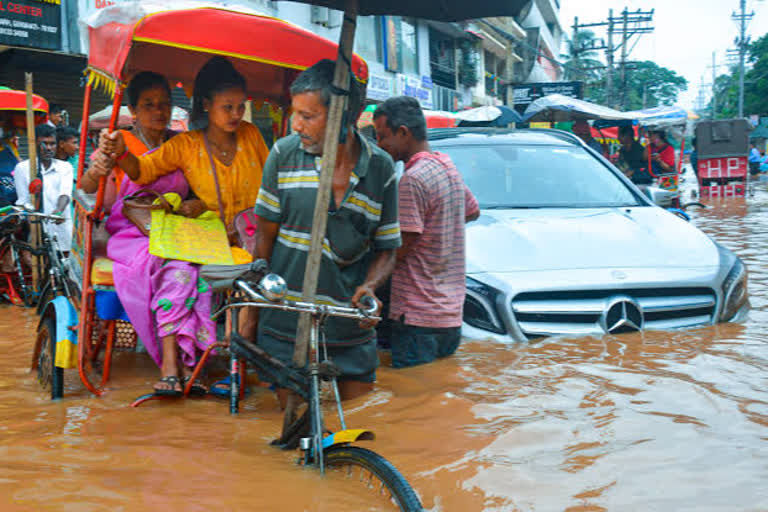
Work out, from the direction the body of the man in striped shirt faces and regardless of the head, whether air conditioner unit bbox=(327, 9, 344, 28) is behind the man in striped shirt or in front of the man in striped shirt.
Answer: behind

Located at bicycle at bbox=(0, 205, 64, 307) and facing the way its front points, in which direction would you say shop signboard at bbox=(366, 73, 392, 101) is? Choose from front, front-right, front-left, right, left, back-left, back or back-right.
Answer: back-left

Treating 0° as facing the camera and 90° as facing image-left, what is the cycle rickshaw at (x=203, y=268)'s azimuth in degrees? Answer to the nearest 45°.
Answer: approximately 315°

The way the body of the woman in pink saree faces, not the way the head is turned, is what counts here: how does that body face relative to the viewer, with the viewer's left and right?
facing the viewer and to the right of the viewer

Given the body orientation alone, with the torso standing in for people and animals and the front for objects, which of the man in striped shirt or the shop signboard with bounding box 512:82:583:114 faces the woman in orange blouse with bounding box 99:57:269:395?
the shop signboard

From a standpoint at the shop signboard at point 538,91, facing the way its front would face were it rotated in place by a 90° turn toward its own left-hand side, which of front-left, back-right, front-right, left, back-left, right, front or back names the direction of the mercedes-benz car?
right

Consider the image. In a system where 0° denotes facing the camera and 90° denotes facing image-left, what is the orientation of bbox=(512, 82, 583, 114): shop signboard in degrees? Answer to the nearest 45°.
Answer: approximately 0°

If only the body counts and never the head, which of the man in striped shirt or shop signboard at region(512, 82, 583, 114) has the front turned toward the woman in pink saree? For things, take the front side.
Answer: the shop signboard
